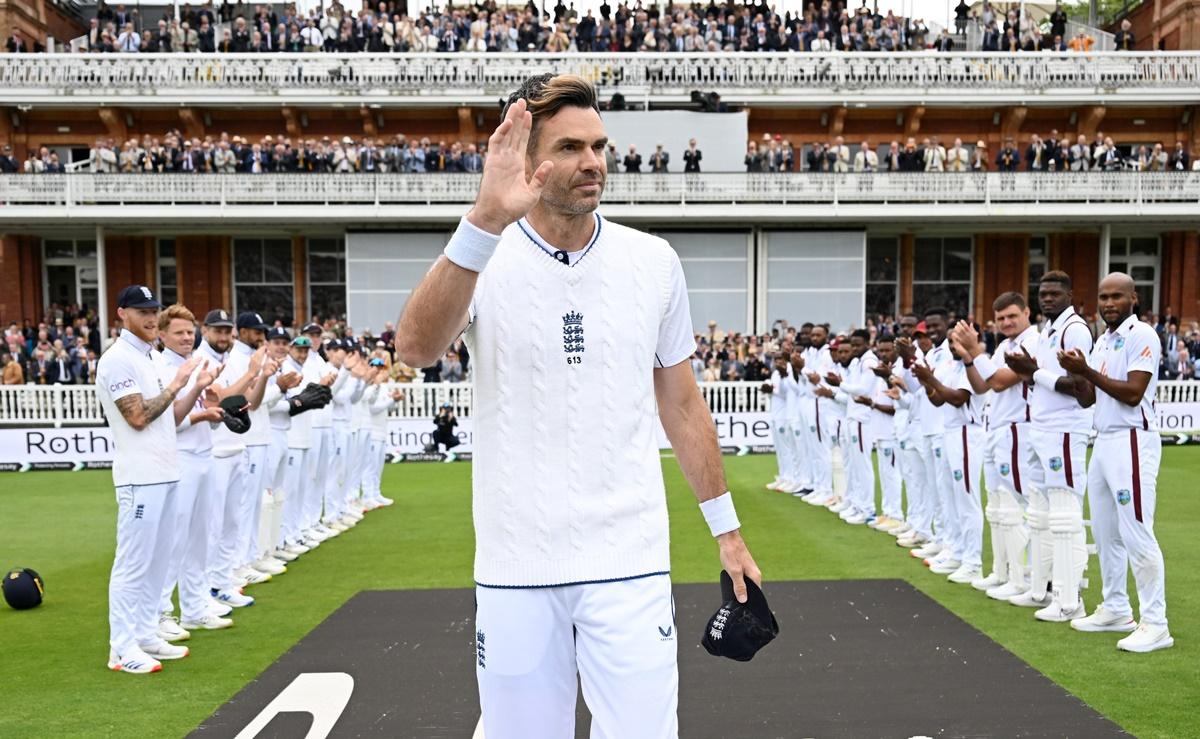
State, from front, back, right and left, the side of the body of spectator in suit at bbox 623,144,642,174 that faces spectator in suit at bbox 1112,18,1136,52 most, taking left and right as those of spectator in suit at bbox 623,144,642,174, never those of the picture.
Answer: left

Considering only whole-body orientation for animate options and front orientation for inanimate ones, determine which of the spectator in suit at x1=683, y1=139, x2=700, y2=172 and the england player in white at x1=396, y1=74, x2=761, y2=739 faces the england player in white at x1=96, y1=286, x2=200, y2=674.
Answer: the spectator in suit

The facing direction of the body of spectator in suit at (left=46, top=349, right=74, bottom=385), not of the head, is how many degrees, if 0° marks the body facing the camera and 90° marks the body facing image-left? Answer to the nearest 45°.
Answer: approximately 0°

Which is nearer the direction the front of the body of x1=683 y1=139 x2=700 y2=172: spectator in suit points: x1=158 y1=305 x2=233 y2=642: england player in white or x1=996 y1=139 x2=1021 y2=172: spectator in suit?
the england player in white

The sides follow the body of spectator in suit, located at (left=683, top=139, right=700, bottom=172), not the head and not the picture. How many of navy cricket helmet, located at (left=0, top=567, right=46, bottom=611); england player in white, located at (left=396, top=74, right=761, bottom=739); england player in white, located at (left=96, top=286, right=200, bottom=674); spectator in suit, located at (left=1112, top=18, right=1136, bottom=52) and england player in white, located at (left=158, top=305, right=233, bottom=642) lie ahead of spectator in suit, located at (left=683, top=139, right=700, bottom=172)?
4

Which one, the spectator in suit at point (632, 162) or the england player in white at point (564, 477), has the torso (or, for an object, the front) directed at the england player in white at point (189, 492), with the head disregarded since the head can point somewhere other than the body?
the spectator in suit

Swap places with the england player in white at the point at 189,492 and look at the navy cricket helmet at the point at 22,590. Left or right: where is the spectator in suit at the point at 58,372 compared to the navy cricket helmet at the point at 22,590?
right

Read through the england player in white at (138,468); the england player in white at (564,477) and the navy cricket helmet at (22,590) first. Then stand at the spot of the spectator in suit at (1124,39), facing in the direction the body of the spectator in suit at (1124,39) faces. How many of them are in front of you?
3
